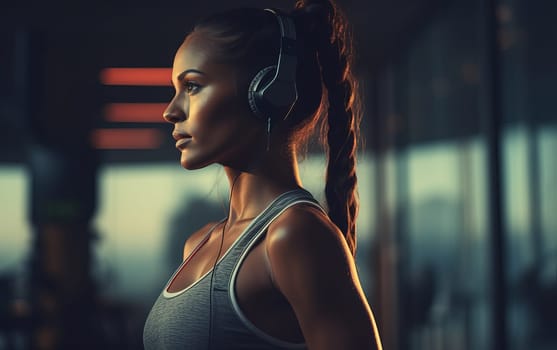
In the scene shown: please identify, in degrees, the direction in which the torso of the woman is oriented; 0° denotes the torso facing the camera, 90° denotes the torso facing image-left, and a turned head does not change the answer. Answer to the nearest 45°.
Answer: approximately 90°
